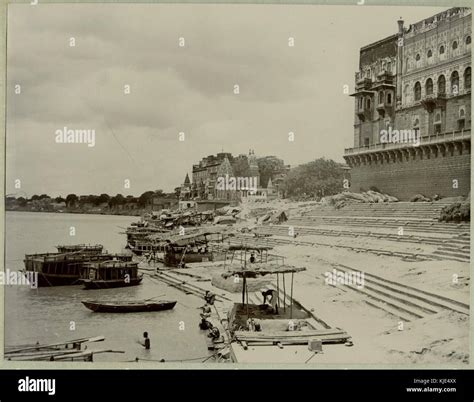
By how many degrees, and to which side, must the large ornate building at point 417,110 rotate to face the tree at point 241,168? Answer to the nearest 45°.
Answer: approximately 45° to its right

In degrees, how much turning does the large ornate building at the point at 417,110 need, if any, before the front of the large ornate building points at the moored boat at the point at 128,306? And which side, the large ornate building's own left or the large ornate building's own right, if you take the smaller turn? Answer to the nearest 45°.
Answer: approximately 45° to the large ornate building's own right

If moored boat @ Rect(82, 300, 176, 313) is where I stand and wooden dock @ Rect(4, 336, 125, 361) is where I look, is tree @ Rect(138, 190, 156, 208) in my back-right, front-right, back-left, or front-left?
back-right

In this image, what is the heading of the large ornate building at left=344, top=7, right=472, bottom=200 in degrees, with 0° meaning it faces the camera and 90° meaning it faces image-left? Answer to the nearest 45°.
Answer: approximately 45°

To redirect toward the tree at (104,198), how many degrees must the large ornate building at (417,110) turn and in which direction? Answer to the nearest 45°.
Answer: approximately 45° to its right
